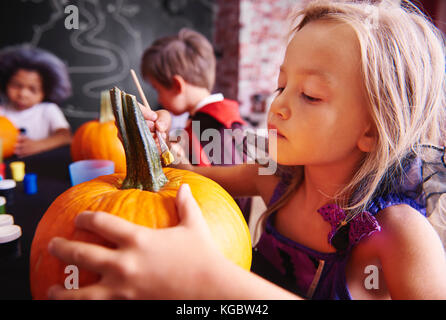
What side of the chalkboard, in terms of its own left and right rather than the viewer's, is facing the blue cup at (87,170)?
front

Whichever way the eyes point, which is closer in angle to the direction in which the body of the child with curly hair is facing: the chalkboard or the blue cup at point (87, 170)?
the blue cup

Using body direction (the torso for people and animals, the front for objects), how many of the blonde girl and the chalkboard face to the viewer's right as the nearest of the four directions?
0

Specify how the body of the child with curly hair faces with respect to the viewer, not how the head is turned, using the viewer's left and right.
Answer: facing the viewer and to the left of the viewer

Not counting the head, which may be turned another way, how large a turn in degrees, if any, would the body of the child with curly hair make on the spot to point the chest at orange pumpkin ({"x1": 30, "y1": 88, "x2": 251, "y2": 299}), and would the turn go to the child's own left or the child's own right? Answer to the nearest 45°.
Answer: approximately 45° to the child's own left

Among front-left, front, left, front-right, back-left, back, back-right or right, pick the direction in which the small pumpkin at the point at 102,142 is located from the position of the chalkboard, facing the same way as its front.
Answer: front

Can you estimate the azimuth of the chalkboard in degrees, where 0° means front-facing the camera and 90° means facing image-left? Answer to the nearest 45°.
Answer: approximately 0°

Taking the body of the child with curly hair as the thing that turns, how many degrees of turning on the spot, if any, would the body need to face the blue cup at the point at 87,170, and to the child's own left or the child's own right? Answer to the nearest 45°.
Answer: approximately 45° to the child's own left

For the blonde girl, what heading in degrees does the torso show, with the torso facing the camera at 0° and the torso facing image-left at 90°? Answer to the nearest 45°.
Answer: approximately 45°

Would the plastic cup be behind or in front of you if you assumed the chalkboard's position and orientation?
in front
